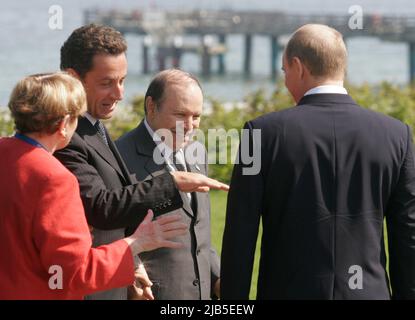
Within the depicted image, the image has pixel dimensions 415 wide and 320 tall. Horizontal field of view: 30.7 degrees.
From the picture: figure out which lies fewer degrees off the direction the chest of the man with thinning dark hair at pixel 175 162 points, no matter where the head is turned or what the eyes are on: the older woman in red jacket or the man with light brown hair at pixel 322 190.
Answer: the man with light brown hair

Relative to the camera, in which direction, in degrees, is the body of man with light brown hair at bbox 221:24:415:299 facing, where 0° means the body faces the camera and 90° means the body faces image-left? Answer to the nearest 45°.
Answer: approximately 180°

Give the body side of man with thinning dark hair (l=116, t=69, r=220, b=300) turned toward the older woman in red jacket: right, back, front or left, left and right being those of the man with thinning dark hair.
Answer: right

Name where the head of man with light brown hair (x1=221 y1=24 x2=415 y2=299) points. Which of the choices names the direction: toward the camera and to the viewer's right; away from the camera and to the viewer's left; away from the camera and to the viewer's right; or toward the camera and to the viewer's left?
away from the camera and to the viewer's left

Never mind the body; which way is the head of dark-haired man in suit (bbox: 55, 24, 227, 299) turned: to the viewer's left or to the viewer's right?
to the viewer's right

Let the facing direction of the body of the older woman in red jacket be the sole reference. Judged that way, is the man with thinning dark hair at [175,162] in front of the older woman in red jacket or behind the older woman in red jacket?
in front

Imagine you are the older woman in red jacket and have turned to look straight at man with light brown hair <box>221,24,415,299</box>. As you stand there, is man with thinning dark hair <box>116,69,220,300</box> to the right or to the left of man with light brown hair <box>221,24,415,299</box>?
left

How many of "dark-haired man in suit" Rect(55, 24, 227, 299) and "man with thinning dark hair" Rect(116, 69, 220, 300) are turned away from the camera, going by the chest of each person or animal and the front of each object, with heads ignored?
0

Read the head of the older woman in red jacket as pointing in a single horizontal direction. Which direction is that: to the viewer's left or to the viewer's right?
to the viewer's right

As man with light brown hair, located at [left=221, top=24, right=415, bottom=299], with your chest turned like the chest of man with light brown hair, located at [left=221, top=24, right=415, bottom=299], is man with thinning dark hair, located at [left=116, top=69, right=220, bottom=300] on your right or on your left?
on your left

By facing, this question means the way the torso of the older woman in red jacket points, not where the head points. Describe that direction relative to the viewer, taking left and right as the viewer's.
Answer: facing away from the viewer and to the right of the viewer

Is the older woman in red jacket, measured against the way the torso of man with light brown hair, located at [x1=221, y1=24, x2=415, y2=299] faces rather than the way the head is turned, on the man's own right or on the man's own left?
on the man's own left

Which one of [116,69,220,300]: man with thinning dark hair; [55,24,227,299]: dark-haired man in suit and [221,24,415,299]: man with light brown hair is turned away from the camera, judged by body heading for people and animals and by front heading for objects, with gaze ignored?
[221,24,415,299]: man with light brown hair

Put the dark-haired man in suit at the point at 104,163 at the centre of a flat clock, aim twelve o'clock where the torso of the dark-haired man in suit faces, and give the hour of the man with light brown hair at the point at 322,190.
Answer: The man with light brown hair is roughly at 11 o'clock from the dark-haired man in suit.
